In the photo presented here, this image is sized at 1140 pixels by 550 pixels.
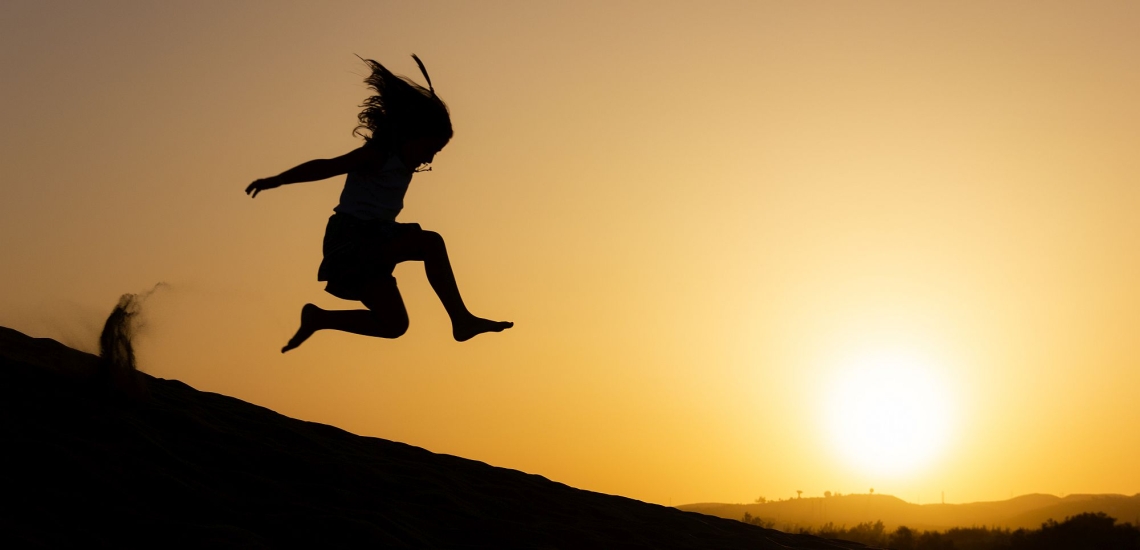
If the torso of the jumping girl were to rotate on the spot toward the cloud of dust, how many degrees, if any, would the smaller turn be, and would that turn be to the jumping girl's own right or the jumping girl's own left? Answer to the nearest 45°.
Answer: approximately 135° to the jumping girl's own left

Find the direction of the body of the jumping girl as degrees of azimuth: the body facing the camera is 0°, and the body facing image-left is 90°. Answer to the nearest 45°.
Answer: approximately 270°

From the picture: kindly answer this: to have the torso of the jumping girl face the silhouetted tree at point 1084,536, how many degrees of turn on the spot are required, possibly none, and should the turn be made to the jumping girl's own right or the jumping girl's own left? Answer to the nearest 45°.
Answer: approximately 45° to the jumping girl's own left

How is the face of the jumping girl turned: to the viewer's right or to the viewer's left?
to the viewer's right
